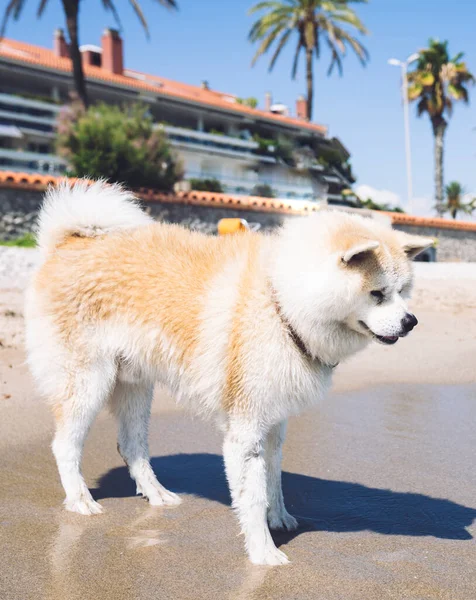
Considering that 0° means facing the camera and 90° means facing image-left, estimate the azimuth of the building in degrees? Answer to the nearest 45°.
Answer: approximately 315°

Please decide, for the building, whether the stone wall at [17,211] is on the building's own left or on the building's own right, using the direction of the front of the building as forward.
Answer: on the building's own right

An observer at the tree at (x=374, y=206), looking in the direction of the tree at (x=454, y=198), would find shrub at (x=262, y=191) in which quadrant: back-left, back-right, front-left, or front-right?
back-left

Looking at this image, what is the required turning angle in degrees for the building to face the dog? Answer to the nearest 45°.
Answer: approximately 45° to its right

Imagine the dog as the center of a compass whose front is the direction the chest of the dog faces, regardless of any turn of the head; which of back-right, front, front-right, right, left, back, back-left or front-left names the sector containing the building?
back-left

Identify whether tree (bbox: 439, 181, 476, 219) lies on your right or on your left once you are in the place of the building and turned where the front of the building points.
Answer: on your left

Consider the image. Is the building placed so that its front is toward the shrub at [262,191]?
yes

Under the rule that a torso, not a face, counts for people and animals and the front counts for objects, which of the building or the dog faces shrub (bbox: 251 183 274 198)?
the building

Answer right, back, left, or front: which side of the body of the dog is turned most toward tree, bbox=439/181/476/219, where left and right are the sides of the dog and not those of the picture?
left

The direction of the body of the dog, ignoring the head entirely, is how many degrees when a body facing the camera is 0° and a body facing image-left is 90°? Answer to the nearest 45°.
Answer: approximately 315°
